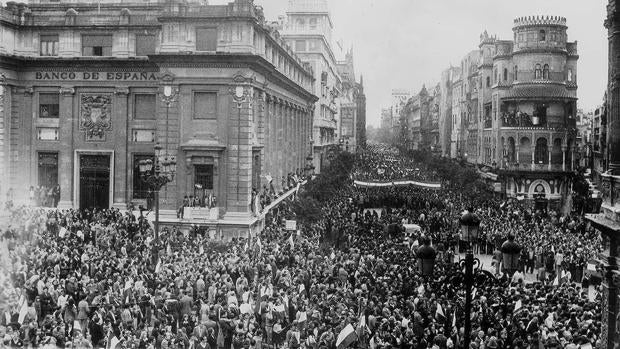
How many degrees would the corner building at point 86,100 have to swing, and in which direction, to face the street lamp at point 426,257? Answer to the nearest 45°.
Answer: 0° — it already faces it

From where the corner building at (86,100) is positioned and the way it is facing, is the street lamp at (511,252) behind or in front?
in front

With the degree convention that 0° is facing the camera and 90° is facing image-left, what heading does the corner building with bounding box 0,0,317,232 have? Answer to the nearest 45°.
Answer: approximately 0°
